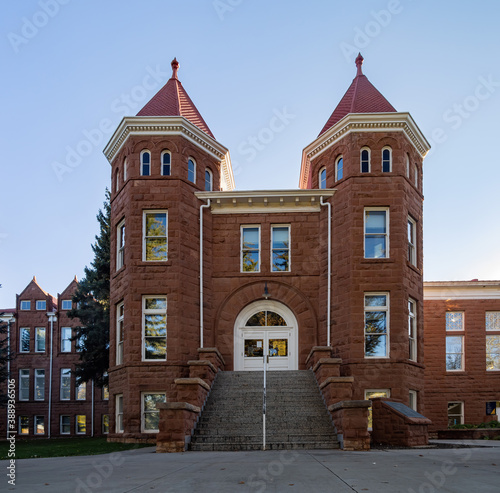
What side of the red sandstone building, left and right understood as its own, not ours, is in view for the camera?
front

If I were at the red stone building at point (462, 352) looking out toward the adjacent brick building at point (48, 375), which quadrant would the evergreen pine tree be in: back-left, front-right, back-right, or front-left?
front-left

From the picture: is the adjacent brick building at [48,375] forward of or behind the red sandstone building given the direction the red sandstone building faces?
behind

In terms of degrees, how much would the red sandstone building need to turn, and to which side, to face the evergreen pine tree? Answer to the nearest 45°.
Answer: approximately 135° to its right
